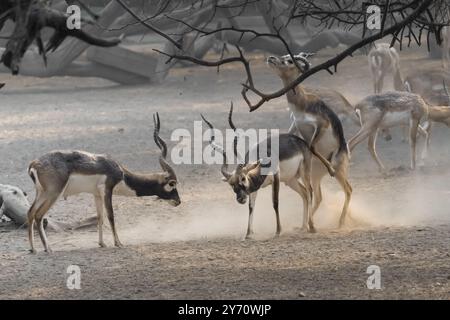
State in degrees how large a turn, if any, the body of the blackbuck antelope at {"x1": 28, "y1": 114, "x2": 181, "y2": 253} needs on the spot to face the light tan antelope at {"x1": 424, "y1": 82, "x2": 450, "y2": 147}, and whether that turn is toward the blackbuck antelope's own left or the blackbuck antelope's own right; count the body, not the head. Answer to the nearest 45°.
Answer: approximately 45° to the blackbuck antelope's own left

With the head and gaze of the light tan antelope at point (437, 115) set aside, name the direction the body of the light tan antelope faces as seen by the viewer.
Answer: to the viewer's right

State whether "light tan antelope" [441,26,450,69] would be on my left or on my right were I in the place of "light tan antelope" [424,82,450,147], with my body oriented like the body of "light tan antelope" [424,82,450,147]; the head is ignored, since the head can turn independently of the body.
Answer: on my left

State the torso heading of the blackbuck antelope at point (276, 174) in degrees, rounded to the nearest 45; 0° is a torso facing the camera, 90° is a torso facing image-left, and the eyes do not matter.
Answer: approximately 45°

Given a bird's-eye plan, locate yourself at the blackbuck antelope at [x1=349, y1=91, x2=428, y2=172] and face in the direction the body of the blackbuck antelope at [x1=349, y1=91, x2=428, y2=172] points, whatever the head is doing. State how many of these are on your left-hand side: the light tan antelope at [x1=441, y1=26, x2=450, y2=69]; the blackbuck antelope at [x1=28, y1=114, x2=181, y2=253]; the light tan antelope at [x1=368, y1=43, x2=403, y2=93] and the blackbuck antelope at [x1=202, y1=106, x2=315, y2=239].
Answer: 2

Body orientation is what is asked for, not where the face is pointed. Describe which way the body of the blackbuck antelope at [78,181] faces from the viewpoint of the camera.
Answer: to the viewer's right

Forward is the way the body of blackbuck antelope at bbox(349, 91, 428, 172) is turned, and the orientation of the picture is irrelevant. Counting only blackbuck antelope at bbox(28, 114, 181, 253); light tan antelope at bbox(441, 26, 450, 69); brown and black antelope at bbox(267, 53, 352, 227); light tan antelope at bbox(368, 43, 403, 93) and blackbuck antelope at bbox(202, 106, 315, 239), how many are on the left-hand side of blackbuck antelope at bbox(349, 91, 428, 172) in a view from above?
2
